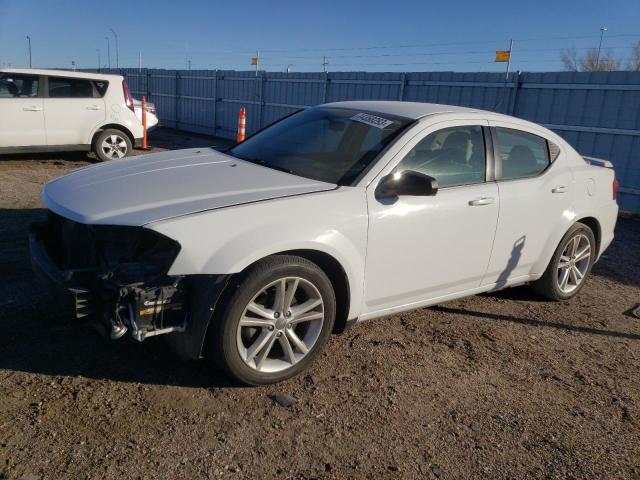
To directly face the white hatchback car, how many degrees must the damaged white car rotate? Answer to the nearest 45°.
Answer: approximately 90° to its right

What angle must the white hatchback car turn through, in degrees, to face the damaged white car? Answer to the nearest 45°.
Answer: approximately 90° to its left

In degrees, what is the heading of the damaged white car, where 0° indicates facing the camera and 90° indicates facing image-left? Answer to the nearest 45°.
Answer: approximately 45°

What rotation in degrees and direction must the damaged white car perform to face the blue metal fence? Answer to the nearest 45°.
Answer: approximately 135° to its right

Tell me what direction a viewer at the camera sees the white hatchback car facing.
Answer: facing to the left of the viewer

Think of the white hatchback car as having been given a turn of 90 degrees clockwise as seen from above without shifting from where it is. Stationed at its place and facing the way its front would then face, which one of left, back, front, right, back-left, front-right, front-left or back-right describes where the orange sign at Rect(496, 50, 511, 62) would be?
right
